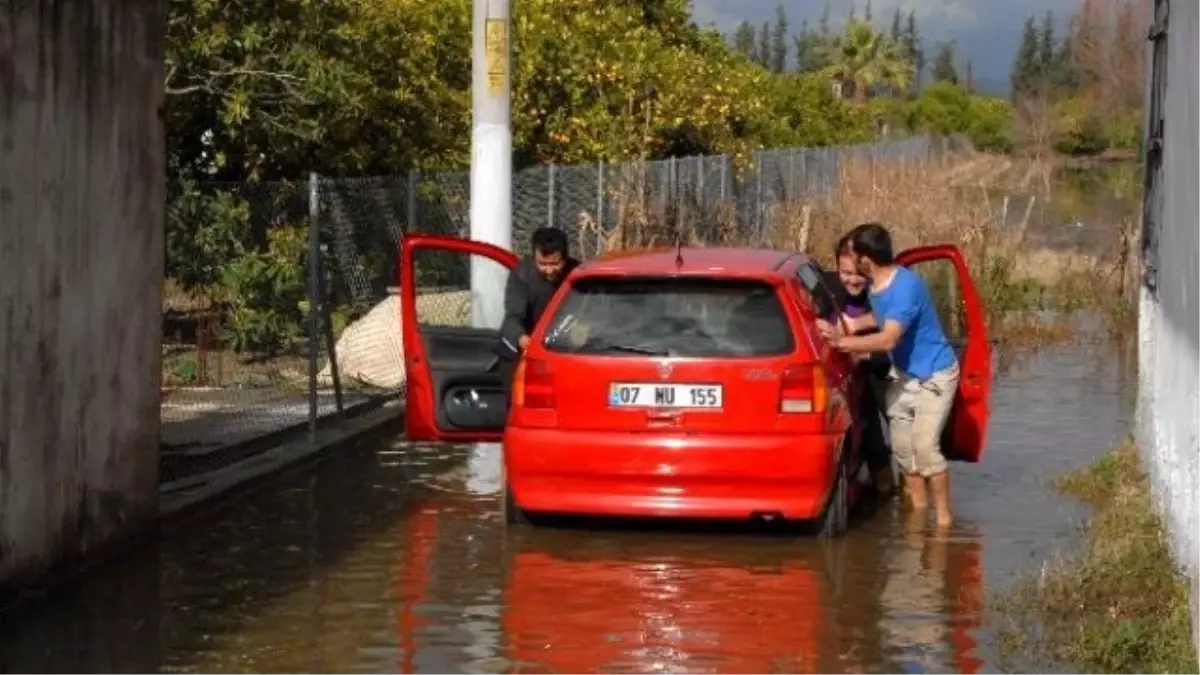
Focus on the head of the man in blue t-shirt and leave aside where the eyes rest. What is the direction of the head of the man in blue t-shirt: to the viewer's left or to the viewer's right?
to the viewer's left

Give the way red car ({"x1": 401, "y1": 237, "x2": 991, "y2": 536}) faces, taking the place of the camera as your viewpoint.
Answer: facing away from the viewer

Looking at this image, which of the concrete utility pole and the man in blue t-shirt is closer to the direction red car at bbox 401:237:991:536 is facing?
the concrete utility pole
